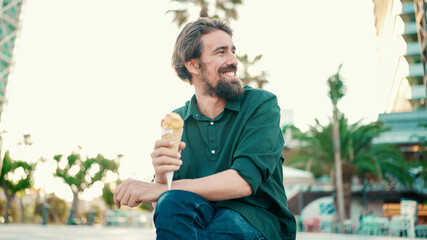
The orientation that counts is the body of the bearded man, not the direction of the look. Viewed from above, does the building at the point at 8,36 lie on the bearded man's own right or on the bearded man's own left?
on the bearded man's own right

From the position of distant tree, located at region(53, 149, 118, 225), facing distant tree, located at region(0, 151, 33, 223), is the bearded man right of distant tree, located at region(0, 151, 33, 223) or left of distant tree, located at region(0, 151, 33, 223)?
left

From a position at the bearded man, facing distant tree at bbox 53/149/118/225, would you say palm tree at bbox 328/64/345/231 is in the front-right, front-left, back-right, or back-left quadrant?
front-right

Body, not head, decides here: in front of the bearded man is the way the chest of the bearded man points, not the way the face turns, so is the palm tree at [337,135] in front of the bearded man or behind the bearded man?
behind

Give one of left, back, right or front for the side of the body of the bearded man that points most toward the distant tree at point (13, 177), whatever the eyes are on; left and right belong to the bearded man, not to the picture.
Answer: right

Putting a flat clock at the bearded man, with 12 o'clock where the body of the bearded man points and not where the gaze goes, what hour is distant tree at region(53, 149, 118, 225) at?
The distant tree is roughly at 4 o'clock from the bearded man.

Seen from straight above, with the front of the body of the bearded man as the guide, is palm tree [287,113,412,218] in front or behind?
behind

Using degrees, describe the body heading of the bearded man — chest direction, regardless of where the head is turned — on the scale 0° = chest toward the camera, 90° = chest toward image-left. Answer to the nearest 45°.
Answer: approximately 45°

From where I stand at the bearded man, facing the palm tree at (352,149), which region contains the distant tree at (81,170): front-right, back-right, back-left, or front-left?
front-left

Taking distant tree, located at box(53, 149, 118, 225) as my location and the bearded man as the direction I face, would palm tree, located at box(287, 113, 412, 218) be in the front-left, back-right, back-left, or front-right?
front-left
